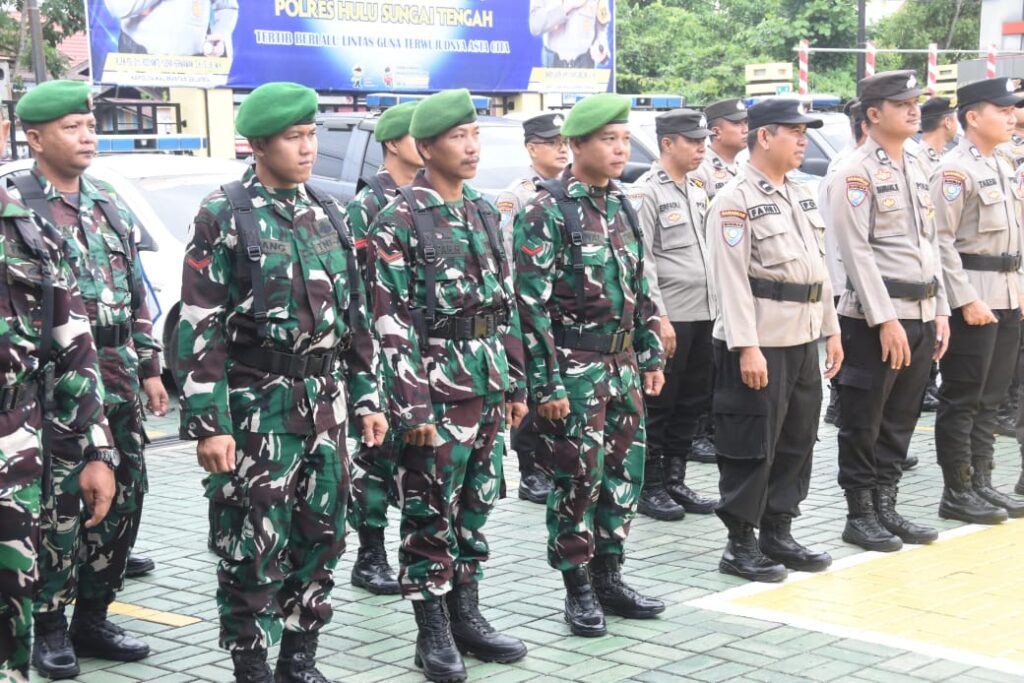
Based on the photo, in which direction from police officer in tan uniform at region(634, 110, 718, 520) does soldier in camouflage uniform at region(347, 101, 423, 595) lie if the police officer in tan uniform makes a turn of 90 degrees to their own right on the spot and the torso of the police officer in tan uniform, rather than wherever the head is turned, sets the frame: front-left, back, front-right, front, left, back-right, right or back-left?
front

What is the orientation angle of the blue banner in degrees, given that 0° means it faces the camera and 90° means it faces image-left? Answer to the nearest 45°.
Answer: approximately 0°

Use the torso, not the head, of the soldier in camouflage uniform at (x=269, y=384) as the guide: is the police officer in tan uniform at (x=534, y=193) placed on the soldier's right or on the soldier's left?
on the soldier's left

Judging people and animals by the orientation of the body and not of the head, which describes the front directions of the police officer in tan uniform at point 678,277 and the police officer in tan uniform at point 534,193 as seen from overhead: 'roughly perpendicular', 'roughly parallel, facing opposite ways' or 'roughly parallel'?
roughly parallel

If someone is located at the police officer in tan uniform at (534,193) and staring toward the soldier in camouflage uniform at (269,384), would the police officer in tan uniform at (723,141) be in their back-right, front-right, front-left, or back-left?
back-left

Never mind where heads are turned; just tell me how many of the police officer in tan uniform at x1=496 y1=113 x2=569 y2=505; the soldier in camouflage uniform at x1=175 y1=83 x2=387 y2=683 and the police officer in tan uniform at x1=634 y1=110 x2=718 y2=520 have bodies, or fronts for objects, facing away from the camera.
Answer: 0

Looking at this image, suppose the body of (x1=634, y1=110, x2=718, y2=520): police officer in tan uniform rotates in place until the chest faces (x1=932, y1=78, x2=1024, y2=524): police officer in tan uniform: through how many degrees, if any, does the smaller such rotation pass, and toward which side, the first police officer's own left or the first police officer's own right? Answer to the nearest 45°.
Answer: approximately 45° to the first police officer's own left

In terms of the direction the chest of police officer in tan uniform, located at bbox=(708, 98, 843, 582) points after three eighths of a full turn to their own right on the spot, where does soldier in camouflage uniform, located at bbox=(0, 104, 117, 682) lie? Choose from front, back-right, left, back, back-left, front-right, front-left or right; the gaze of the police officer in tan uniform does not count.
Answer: front-left

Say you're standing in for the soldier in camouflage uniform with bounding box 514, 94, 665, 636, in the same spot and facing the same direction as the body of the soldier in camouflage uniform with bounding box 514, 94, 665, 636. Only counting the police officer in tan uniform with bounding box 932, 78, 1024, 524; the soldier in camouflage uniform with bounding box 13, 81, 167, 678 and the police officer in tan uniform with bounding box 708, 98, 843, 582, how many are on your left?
2

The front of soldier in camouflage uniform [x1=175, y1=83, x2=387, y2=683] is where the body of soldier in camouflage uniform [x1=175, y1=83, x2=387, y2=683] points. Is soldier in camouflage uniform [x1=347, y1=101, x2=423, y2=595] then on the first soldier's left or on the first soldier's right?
on the first soldier's left

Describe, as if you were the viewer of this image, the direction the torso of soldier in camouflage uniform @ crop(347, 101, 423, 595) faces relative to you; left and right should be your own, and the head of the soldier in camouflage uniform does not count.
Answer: facing the viewer and to the right of the viewer

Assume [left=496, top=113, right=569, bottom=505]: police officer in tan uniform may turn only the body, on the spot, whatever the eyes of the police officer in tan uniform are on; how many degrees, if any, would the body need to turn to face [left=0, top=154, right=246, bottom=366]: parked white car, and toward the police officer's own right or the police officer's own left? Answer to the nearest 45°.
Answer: approximately 180°

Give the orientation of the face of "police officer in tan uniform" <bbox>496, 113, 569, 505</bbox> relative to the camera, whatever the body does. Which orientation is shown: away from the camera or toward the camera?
toward the camera

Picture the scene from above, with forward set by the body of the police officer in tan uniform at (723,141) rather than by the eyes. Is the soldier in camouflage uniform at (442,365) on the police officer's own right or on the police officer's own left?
on the police officer's own right

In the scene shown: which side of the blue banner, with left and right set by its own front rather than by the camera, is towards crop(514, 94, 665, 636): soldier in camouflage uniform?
front

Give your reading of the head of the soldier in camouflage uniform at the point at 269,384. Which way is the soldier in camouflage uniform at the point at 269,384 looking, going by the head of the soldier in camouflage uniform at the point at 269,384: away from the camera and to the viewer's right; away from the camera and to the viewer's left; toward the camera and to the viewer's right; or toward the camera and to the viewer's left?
toward the camera and to the viewer's right
